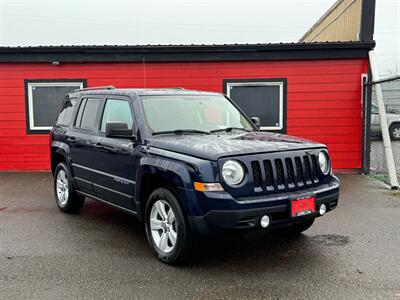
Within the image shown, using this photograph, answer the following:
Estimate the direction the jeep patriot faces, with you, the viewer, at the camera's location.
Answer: facing the viewer and to the right of the viewer

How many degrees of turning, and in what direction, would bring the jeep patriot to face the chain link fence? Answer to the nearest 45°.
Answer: approximately 90° to its left
